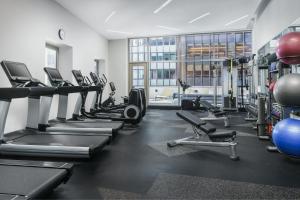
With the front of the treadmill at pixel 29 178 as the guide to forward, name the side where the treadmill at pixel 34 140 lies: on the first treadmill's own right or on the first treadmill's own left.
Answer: on the first treadmill's own right

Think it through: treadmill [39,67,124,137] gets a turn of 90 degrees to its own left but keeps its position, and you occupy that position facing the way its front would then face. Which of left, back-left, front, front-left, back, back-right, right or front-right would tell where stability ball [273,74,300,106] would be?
front-left

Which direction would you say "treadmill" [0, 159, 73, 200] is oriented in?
to the viewer's left

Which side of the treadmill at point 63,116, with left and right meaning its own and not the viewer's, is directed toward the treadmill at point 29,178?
left

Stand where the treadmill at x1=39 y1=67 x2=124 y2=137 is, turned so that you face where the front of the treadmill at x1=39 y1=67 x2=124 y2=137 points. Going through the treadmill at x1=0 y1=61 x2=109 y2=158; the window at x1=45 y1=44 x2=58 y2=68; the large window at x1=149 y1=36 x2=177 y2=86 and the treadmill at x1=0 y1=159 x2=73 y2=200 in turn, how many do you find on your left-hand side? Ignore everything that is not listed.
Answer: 2

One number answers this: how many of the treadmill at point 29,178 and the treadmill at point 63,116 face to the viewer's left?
2

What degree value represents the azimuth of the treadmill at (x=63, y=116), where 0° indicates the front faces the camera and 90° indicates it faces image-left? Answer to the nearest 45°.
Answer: approximately 90°

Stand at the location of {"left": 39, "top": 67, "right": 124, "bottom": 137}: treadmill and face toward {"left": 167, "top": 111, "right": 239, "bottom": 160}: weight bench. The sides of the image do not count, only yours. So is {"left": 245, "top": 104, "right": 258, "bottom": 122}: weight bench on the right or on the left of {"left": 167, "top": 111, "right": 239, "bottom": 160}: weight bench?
left

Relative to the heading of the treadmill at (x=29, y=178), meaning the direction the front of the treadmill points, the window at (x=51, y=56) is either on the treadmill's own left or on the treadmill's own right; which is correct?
on the treadmill's own right

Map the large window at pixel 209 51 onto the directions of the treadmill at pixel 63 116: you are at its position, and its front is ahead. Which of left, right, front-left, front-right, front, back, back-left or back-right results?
back-right
